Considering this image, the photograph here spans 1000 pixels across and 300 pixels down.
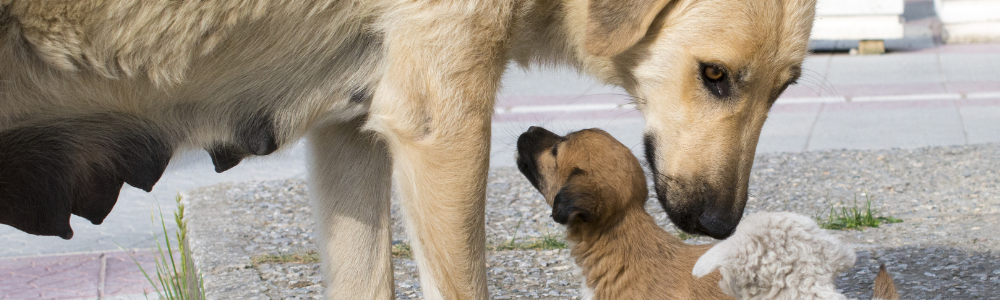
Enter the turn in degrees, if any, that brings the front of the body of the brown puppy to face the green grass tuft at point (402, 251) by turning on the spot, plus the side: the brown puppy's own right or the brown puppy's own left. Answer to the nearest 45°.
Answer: approximately 45° to the brown puppy's own right

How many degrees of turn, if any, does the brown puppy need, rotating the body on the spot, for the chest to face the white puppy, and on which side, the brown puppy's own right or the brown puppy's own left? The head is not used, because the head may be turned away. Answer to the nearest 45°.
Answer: approximately 135° to the brown puppy's own left

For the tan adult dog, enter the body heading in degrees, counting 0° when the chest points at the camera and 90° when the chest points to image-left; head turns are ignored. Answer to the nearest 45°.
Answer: approximately 270°

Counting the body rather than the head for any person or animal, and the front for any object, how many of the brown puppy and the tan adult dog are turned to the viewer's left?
1

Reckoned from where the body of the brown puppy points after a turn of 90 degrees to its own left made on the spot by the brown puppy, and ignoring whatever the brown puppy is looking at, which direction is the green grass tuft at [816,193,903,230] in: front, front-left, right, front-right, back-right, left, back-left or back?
back-left

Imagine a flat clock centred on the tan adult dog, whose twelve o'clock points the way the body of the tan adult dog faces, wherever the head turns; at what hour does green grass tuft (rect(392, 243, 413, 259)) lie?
The green grass tuft is roughly at 9 o'clock from the tan adult dog.

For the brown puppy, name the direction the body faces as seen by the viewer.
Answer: to the viewer's left
